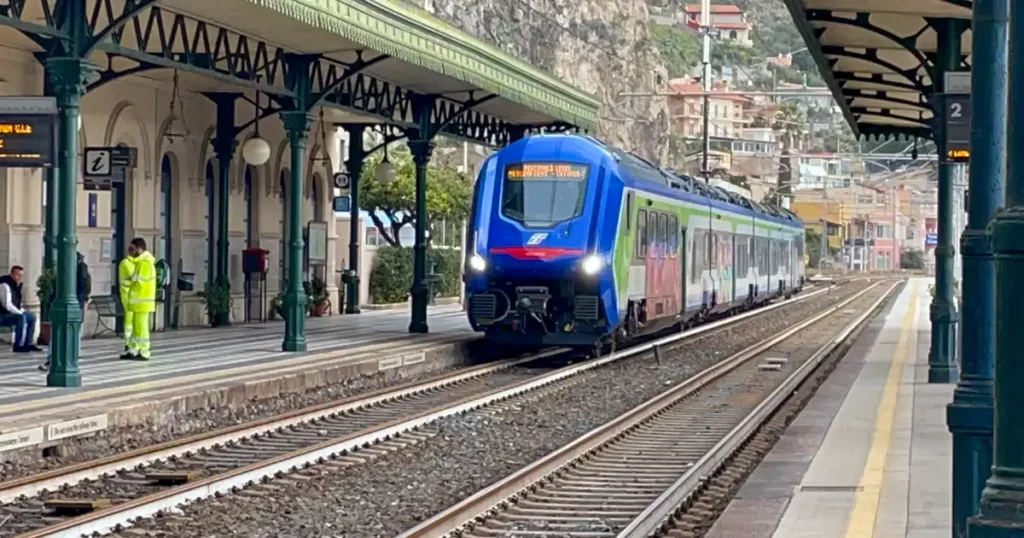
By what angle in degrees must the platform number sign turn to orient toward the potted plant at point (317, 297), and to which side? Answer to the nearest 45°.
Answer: approximately 135° to its right

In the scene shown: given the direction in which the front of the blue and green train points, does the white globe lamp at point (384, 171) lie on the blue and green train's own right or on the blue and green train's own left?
on the blue and green train's own right

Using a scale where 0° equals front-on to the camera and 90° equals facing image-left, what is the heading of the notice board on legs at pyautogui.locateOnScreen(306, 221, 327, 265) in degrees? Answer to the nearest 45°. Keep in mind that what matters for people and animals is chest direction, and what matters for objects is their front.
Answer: approximately 315°

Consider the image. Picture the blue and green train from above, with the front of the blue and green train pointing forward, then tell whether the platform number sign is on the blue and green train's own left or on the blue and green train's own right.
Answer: on the blue and green train's own left

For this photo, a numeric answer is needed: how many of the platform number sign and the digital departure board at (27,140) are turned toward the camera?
2

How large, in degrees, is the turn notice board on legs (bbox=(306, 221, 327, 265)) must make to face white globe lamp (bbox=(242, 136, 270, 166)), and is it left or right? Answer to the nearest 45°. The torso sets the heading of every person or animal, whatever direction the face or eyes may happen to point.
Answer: approximately 45° to its right
